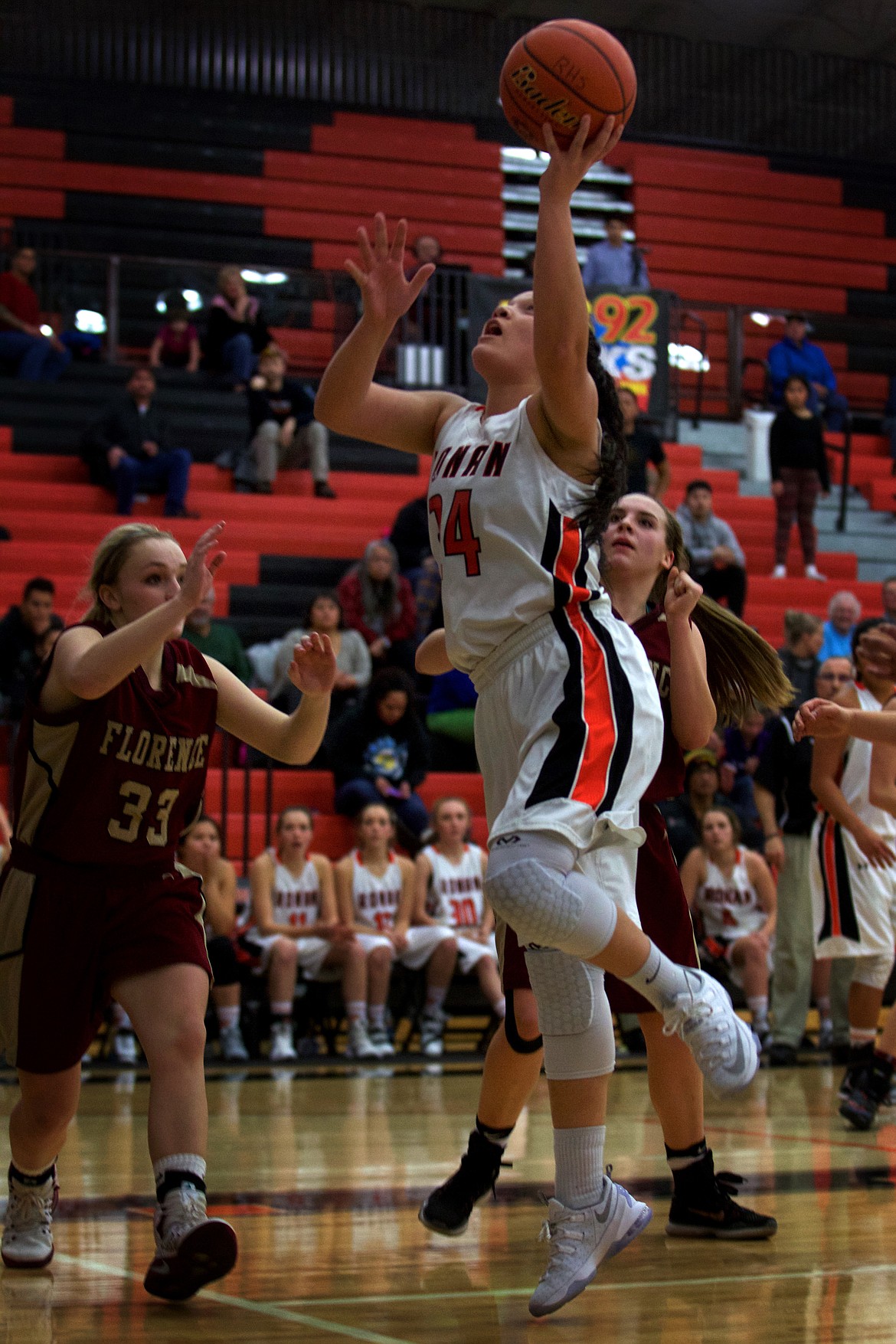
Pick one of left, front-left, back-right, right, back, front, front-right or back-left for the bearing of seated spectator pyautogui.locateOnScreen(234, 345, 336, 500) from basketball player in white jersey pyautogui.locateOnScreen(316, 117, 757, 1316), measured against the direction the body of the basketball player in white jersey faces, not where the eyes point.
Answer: back-right

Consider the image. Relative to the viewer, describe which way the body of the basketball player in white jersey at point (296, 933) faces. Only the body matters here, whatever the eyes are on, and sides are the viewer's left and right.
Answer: facing the viewer

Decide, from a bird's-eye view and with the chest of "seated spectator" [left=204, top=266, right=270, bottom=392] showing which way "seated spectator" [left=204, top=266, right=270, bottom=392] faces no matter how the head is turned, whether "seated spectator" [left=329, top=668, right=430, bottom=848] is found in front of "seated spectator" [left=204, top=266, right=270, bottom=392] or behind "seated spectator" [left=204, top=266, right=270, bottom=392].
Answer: in front

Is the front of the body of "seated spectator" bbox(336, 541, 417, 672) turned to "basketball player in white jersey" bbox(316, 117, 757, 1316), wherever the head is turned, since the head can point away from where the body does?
yes

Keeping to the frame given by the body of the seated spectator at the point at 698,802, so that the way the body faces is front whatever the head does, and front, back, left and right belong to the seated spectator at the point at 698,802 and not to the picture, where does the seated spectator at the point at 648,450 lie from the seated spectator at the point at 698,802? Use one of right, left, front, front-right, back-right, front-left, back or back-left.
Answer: back

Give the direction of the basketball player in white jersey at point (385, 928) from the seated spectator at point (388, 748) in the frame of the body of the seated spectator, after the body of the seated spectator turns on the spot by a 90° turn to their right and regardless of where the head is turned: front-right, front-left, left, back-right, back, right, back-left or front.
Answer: left

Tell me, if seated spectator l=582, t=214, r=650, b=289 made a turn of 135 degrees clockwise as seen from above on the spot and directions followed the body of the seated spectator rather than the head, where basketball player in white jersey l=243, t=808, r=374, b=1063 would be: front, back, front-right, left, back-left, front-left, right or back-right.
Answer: back-left

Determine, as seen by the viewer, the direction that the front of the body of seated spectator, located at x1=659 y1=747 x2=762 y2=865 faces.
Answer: toward the camera

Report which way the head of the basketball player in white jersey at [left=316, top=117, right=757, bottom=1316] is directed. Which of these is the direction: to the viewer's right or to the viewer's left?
to the viewer's left

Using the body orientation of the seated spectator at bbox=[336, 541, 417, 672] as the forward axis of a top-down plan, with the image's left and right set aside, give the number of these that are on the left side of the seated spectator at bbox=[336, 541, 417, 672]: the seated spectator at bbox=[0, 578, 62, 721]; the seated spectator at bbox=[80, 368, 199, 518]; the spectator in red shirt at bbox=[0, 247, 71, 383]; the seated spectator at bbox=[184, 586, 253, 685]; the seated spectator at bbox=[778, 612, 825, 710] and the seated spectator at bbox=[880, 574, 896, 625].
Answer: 2

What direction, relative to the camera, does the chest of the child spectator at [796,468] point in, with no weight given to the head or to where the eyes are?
toward the camera

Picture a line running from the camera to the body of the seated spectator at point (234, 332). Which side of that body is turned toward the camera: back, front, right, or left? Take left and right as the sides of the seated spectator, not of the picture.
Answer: front

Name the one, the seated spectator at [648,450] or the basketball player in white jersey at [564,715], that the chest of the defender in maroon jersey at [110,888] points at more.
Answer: the basketball player in white jersey

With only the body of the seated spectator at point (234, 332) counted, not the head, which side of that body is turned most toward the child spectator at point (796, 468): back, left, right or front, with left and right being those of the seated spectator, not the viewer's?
left

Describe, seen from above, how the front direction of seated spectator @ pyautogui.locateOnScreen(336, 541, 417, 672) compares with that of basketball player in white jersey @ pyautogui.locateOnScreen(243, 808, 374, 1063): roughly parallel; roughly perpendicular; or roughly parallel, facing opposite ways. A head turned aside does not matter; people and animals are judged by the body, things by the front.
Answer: roughly parallel
